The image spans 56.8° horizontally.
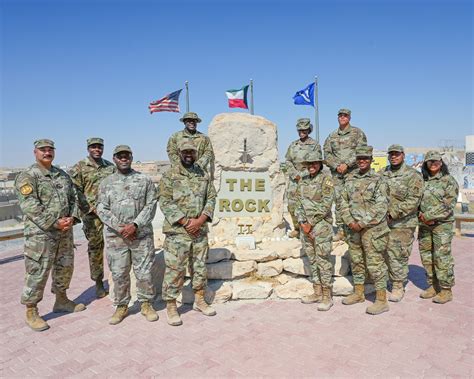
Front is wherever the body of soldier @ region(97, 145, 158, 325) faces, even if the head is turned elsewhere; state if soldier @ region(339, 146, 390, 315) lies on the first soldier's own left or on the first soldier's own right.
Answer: on the first soldier's own left

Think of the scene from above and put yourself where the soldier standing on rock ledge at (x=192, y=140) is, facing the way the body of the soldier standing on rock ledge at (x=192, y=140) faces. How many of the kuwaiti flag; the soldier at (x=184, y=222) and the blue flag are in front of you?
1

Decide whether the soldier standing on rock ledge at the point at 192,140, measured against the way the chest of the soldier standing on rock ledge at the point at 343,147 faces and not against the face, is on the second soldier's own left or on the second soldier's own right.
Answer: on the second soldier's own right

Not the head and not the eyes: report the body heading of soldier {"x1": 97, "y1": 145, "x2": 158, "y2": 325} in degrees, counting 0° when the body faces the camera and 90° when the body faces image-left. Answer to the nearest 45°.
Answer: approximately 0°

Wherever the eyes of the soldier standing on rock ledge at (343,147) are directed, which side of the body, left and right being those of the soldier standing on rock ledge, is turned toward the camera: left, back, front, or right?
front

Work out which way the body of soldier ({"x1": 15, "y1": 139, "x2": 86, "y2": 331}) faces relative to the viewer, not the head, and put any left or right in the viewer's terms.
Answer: facing the viewer and to the right of the viewer

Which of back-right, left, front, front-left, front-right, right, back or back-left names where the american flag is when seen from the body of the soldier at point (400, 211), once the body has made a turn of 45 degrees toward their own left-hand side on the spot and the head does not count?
back-right

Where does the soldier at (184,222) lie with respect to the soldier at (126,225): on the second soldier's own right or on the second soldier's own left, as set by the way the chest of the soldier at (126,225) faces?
on the second soldier's own left

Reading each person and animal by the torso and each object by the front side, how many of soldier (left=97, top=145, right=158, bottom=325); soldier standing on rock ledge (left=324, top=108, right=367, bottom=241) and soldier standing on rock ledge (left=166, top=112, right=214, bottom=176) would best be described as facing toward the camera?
3

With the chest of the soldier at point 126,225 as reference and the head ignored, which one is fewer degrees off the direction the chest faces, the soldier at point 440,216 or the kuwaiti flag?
the soldier

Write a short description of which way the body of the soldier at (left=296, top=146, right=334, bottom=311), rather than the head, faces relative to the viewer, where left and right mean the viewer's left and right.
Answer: facing the viewer and to the left of the viewer
